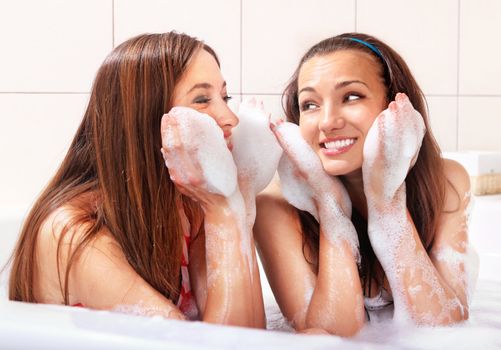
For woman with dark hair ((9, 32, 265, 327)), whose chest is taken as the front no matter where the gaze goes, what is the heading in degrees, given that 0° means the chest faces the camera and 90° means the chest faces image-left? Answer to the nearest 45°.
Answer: approximately 315°

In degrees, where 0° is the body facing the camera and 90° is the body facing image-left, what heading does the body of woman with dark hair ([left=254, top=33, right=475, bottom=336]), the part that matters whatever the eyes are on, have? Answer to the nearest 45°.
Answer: approximately 0°

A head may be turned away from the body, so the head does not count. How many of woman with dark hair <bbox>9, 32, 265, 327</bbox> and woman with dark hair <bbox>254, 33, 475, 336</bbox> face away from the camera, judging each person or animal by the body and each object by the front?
0

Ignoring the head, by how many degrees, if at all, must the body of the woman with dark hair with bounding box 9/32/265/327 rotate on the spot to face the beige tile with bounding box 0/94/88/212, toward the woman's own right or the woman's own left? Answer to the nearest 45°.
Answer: approximately 135° to the woman's own left
